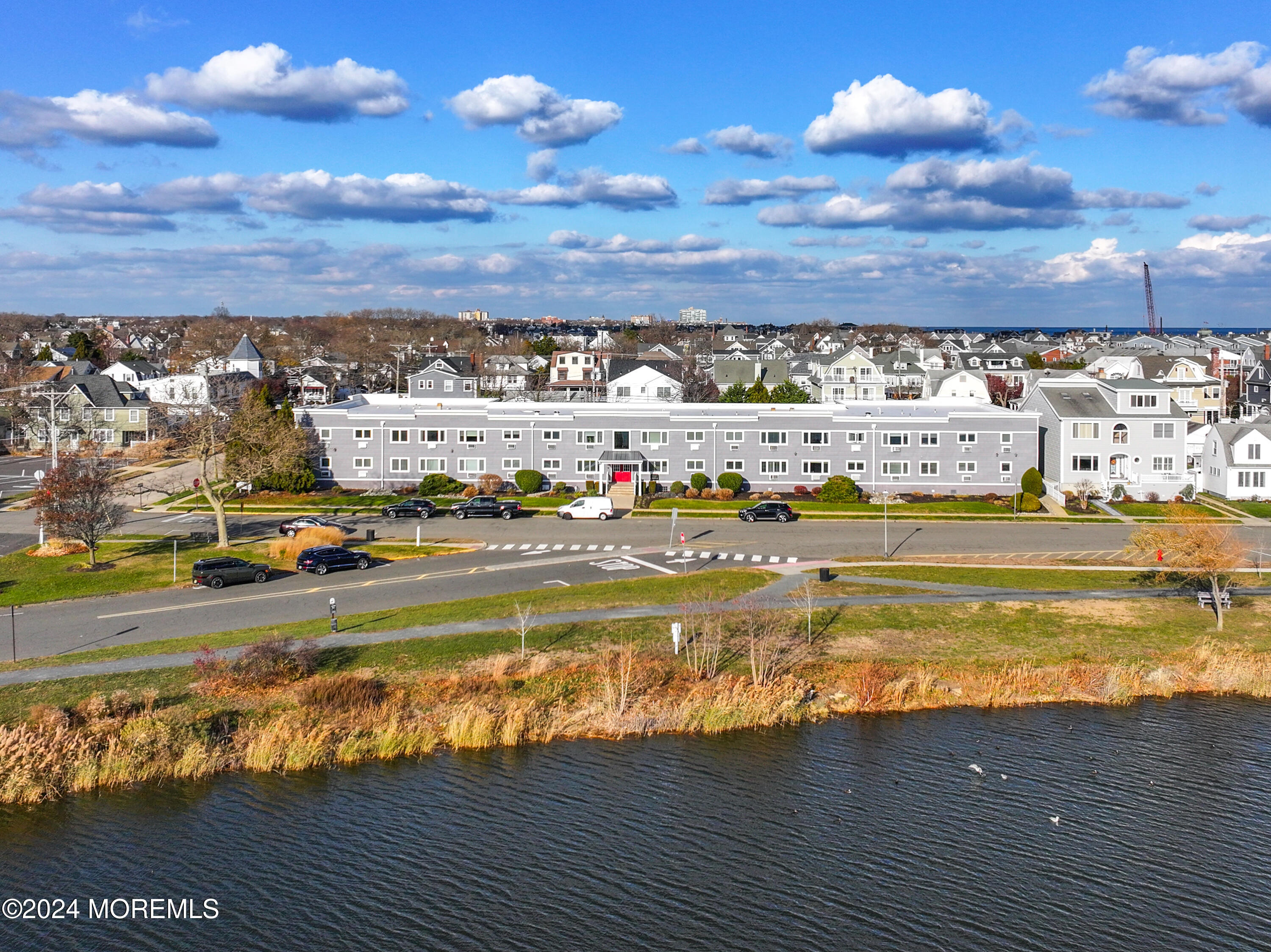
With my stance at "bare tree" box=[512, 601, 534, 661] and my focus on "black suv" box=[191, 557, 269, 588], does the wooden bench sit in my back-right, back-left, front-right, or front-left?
back-right

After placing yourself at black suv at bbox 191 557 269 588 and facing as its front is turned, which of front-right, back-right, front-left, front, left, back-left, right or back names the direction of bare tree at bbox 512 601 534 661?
right

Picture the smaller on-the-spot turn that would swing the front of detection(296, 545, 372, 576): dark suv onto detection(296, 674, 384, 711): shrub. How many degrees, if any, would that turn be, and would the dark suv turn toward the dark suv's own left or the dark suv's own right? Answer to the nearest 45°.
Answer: approximately 135° to the dark suv's own right

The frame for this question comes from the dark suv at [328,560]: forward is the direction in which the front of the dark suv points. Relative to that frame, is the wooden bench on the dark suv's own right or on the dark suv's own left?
on the dark suv's own right

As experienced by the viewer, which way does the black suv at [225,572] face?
facing away from the viewer and to the right of the viewer

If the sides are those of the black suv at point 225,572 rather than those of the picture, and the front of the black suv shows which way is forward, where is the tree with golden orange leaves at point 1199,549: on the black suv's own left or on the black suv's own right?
on the black suv's own right

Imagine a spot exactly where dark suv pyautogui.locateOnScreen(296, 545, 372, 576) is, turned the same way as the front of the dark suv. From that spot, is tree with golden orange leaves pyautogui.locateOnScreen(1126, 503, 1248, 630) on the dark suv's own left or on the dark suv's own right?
on the dark suv's own right

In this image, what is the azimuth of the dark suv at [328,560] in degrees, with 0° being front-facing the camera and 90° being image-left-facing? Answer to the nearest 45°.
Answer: approximately 225°

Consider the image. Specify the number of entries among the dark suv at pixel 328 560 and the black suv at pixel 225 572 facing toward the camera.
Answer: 0

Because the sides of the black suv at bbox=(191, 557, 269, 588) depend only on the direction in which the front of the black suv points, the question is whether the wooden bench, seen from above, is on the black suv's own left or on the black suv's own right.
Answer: on the black suv's own right

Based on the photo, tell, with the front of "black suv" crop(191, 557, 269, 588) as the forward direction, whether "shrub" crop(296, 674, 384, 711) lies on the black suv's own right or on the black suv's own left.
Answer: on the black suv's own right

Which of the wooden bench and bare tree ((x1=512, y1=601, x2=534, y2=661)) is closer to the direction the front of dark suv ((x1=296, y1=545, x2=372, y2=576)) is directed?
the wooden bench
